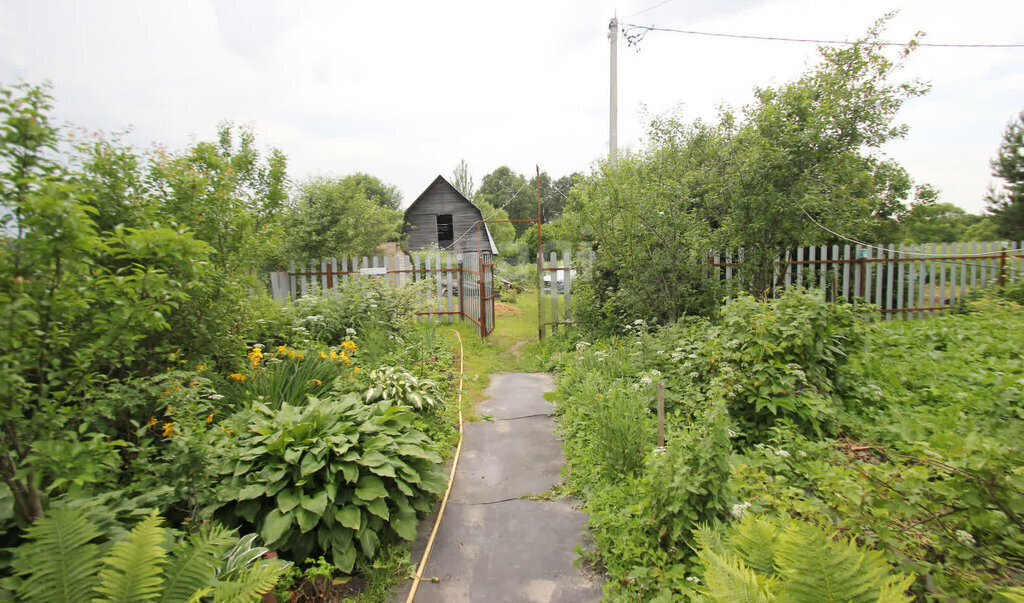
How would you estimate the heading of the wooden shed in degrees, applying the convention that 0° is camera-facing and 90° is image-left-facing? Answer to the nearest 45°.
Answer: approximately 0°

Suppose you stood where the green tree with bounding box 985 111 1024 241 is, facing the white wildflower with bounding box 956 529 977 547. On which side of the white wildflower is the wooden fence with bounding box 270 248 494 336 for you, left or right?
right

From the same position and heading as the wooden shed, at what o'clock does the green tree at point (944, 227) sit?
The green tree is roughly at 10 o'clock from the wooden shed.

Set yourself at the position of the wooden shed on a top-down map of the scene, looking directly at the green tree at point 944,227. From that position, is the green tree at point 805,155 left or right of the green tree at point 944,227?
right

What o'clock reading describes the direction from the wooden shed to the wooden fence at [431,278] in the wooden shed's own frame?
The wooden fence is roughly at 12 o'clock from the wooden shed.

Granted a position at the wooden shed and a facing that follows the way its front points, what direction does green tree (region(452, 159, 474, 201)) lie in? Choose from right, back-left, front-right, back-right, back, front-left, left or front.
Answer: back

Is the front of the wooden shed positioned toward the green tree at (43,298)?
yes

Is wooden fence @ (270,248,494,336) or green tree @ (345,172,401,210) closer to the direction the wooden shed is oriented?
the wooden fence

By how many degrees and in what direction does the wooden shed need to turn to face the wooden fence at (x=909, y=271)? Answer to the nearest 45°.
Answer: approximately 45° to its left

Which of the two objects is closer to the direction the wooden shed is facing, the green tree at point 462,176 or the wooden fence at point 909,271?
the wooden fence

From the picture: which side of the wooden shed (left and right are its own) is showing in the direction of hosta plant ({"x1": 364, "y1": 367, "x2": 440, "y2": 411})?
front

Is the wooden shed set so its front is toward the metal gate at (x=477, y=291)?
yes

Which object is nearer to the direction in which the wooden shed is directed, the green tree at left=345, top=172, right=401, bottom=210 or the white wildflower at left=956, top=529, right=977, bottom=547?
the white wildflower

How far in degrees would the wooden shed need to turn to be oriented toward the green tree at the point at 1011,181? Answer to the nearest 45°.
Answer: approximately 45° to its left

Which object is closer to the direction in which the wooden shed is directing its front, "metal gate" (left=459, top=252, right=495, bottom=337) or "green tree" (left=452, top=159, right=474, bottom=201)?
the metal gate
